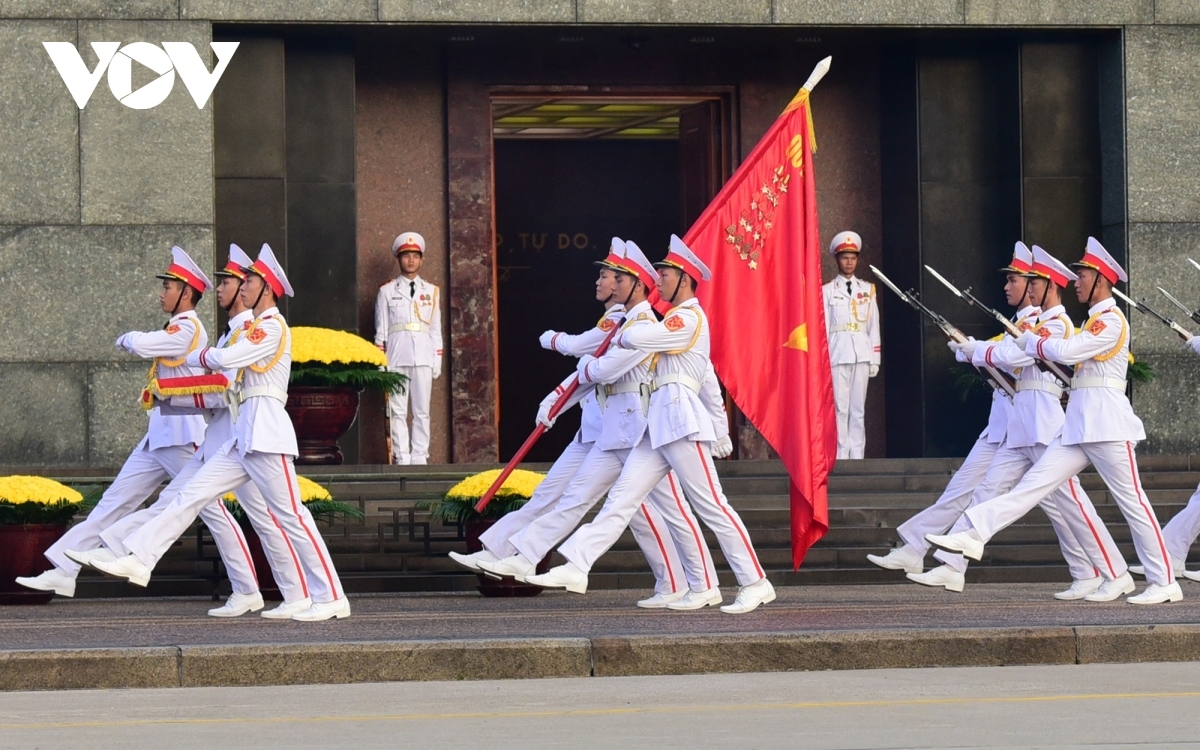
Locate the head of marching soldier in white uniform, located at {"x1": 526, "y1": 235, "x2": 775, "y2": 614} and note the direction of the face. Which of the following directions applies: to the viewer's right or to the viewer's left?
to the viewer's left

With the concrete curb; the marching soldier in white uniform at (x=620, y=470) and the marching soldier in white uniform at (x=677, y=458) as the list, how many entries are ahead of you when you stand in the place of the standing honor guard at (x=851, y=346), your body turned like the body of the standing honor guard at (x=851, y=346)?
3

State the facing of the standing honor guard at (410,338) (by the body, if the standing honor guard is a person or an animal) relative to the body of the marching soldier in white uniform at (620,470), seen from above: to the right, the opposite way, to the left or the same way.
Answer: to the left

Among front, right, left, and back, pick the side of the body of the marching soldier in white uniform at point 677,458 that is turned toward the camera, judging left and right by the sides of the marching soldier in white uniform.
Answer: left

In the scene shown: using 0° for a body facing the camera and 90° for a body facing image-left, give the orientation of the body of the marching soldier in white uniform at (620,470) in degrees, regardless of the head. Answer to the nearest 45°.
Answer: approximately 90°

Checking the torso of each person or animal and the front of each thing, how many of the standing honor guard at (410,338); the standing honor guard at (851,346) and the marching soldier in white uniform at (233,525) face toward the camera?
2

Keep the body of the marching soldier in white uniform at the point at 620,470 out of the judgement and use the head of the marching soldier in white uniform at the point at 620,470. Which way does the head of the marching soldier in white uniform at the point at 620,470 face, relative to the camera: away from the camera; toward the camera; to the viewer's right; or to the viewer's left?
to the viewer's left

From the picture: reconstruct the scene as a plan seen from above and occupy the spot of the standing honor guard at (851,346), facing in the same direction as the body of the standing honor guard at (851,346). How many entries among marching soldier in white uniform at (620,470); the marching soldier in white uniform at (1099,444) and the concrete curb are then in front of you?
3

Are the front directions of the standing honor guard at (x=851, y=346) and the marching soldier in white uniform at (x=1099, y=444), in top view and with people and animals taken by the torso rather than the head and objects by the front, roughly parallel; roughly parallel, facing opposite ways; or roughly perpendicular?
roughly perpendicular

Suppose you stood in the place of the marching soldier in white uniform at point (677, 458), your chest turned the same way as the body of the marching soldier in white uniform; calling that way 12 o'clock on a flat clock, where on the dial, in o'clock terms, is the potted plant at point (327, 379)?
The potted plant is roughly at 2 o'clock from the marching soldier in white uniform.

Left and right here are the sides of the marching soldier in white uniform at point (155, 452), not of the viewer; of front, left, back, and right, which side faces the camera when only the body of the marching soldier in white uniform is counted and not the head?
left

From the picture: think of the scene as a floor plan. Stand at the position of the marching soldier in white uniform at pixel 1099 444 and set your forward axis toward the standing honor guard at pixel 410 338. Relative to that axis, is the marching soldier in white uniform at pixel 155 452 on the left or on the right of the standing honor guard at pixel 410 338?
left
